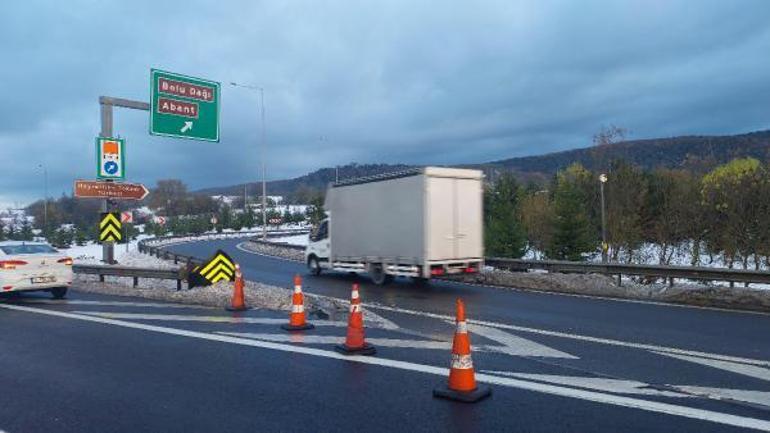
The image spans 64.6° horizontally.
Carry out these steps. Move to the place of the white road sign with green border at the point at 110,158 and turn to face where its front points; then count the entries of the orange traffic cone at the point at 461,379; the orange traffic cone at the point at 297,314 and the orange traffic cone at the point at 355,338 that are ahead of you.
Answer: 3

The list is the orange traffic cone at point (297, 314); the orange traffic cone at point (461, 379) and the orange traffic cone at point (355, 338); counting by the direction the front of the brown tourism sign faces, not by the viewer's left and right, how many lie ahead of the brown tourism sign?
3

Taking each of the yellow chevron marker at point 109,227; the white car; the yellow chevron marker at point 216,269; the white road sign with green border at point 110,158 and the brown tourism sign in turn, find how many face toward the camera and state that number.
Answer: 4

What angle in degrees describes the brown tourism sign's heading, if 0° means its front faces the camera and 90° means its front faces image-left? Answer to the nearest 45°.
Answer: approximately 0°

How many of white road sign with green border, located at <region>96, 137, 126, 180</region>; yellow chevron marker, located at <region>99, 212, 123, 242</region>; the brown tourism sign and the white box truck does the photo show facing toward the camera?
3

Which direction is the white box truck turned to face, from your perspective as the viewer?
facing away from the viewer and to the left of the viewer

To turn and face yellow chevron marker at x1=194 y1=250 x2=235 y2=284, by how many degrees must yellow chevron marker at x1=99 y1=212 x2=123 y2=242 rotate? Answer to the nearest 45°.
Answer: approximately 45° to its left

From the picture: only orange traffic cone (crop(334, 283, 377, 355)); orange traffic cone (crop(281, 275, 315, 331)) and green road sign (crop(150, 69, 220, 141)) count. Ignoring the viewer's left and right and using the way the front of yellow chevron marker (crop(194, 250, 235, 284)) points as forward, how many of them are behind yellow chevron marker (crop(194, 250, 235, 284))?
1

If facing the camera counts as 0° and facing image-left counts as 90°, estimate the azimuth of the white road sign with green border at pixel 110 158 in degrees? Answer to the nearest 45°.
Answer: approximately 0°
